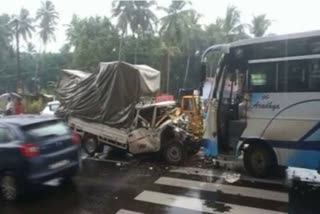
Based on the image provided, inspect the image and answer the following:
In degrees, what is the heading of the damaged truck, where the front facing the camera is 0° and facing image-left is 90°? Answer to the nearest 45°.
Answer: approximately 315°

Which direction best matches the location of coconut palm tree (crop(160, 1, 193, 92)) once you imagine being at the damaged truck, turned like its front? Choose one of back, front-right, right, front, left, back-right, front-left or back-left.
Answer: back-left

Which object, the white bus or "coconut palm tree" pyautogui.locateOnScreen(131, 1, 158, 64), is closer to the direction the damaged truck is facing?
the white bus

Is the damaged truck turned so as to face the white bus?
yes

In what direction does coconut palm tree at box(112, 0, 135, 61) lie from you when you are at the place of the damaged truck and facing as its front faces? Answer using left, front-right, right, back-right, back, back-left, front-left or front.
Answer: back-left

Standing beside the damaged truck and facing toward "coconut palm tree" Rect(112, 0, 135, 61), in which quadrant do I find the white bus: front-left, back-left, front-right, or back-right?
back-right

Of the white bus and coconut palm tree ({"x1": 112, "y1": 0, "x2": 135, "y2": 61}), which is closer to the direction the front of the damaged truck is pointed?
the white bus

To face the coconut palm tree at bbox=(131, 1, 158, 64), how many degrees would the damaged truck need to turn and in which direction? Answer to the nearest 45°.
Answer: approximately 135° to its left
